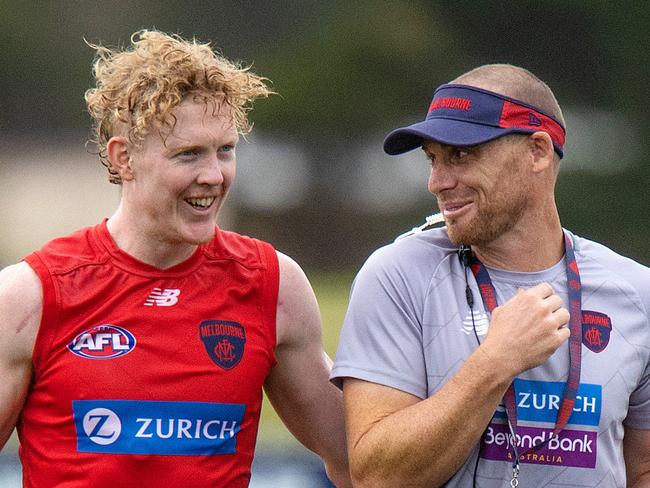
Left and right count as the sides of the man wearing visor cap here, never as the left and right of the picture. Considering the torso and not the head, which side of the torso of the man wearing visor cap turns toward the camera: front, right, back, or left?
front
